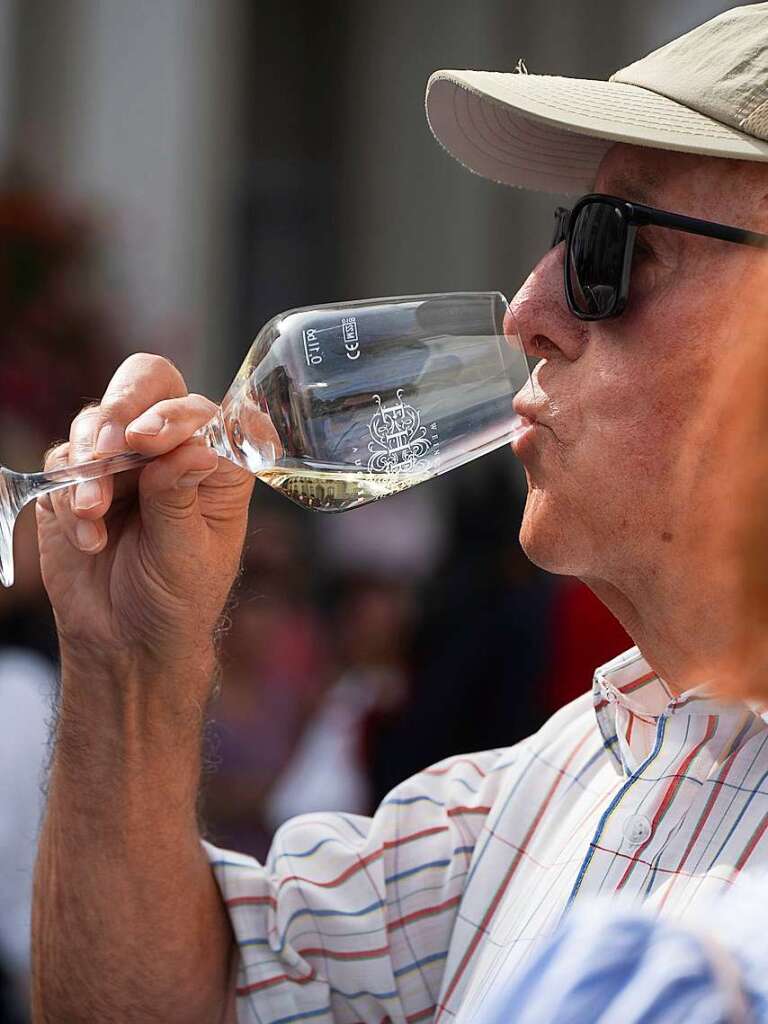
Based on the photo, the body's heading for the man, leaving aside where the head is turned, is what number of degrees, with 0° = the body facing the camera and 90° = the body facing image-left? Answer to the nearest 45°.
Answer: approximately 45°

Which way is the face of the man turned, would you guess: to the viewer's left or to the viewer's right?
to the viewer's left

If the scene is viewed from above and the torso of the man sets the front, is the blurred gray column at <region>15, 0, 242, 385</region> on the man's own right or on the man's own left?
on the man's own right
